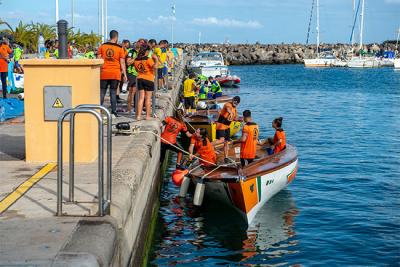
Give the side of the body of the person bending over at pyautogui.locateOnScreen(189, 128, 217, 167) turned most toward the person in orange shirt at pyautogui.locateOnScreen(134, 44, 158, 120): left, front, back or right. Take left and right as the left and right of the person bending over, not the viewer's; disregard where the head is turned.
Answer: front

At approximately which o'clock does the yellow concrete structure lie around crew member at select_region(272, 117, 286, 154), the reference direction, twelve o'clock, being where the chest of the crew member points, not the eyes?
The yellow concrete structure is roughly at 10 o'clock from the crew member.

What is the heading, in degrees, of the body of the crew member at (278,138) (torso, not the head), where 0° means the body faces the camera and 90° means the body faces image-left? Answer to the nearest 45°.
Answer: approximately 90°

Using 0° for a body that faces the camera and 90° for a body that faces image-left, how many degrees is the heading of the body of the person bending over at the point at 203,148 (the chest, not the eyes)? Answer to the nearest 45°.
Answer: approximately 135°

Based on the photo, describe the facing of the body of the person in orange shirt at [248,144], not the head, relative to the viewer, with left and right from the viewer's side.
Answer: facing away from the viewer and to the left of the viewer

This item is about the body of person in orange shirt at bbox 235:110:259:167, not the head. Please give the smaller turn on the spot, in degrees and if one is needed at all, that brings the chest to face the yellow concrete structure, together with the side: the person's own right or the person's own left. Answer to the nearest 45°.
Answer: approximately 90° to the person's own left

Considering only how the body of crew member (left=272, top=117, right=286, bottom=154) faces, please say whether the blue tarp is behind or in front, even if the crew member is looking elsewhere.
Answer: in front

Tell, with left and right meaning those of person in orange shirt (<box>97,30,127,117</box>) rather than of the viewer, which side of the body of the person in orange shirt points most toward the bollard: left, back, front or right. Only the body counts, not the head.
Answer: back

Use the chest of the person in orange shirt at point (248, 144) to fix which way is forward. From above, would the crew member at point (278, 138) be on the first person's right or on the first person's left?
on the first person's right
